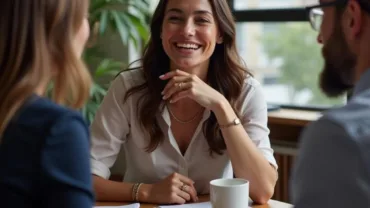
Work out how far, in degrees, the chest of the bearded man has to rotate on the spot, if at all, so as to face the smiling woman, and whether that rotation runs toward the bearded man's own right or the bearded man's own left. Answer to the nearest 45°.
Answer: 0° — they already face them

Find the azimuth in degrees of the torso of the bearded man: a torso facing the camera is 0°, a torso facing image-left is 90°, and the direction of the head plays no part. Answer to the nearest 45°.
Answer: approximately 135°

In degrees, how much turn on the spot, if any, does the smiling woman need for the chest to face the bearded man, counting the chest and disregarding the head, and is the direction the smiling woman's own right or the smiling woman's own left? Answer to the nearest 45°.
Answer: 0° — they already face them

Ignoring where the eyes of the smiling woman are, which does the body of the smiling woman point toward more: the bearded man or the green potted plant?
the bearded man

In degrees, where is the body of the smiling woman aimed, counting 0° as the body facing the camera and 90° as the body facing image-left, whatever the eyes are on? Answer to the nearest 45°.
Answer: approximately 0°

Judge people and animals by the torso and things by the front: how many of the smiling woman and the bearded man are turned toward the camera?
1

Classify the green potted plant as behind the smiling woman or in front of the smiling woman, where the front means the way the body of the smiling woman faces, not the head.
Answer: behind
